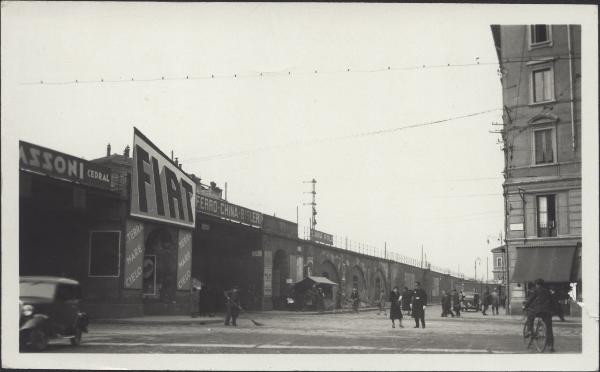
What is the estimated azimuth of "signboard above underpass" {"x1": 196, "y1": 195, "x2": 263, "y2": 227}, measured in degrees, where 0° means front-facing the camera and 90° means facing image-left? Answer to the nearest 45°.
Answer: approximately 315°

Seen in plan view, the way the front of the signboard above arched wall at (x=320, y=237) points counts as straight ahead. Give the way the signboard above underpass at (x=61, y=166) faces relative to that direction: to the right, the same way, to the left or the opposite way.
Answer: the same way

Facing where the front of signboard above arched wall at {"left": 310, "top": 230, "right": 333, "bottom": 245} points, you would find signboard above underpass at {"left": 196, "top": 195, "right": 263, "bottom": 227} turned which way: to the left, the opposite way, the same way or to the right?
the same way

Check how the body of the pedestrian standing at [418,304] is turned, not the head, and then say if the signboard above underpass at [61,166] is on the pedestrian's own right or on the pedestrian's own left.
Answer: on the pedestrian's own right

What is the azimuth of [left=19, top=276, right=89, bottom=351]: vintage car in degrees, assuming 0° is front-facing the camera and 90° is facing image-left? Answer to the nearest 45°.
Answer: approximately 45°

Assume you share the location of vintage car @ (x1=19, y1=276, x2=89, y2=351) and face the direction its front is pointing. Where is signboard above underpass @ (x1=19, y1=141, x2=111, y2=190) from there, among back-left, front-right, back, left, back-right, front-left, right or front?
back-right

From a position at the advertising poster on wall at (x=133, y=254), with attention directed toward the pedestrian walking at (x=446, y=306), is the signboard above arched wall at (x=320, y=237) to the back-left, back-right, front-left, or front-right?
front-left

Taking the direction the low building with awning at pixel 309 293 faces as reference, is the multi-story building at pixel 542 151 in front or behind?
in front

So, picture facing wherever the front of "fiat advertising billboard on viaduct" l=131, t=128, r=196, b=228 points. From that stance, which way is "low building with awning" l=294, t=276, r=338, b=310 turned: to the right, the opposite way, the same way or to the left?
the same way

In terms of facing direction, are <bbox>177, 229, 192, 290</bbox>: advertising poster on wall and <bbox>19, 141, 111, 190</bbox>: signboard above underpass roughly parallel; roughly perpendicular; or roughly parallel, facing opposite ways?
roughly parallel

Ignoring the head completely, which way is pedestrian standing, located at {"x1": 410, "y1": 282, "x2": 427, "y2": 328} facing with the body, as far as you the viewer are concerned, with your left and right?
facing the viewer

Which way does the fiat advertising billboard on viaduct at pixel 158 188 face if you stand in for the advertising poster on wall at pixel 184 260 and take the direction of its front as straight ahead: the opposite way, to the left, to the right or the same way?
the same way
